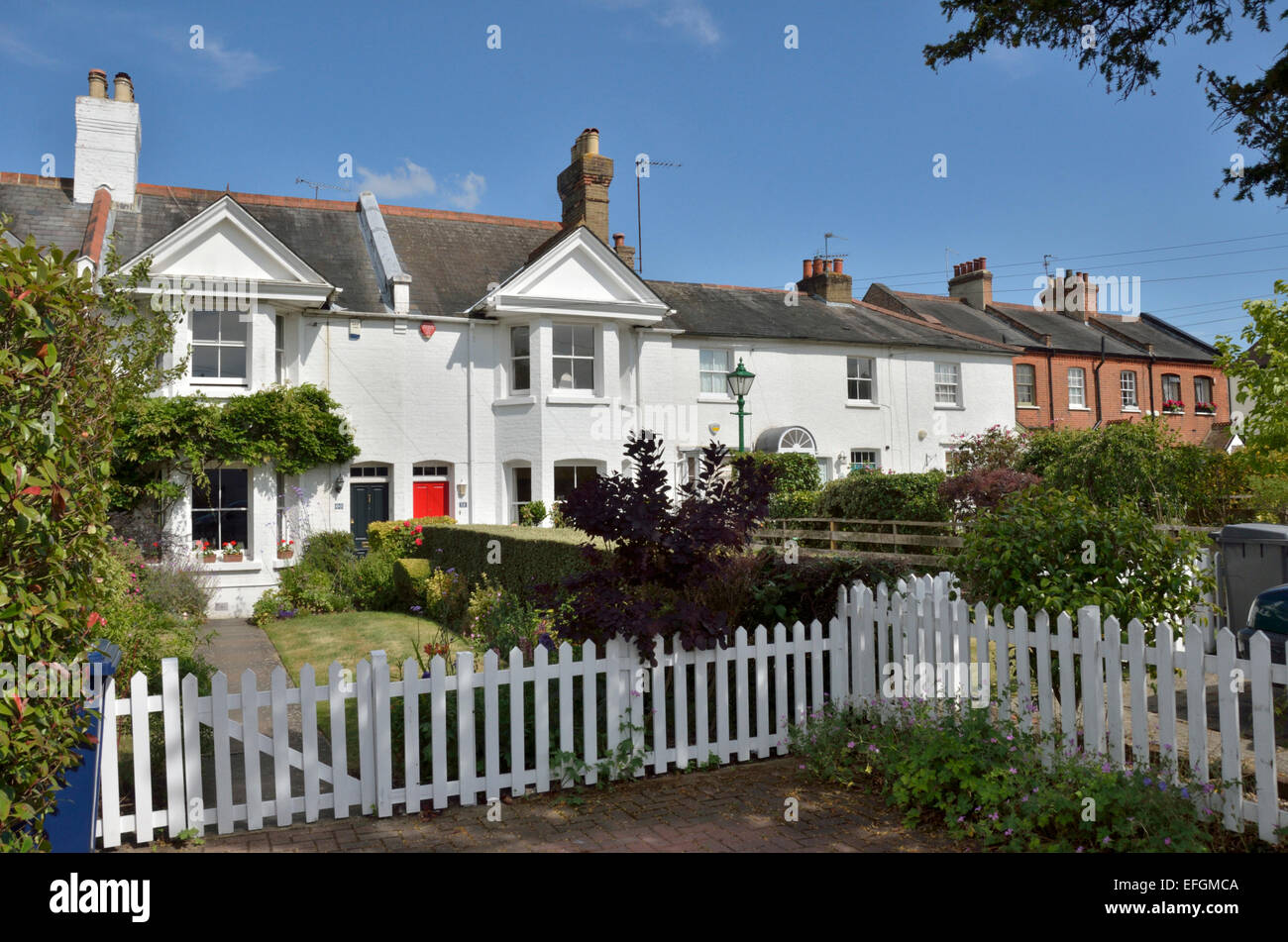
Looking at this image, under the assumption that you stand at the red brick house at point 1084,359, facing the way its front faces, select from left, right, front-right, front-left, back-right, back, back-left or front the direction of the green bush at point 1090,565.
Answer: front-right

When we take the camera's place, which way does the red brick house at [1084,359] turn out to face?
facing the viewer and to the right of the viewer

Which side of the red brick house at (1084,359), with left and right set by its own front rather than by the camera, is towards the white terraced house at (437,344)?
right

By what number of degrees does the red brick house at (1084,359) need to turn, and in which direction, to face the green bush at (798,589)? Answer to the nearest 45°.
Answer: approximately 45° to its right

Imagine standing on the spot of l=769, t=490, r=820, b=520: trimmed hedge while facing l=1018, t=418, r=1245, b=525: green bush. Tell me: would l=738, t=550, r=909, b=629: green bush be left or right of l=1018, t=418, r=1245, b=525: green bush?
right

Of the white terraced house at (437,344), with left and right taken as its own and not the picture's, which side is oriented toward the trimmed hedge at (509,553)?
front

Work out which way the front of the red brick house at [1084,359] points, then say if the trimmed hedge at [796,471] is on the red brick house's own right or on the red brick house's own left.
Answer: on the red brick house's own right

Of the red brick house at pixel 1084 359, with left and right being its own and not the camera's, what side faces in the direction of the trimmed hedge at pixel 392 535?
right

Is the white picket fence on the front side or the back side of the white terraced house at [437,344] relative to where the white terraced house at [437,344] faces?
on the front side

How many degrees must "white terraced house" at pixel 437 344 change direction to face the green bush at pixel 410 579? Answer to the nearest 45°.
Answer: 0° — it already faces it

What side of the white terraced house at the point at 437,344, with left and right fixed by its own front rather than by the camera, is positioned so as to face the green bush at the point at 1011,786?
front

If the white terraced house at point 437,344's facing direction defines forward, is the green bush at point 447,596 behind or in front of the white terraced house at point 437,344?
in front

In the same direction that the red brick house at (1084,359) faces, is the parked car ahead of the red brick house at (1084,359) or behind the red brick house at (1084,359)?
ahead

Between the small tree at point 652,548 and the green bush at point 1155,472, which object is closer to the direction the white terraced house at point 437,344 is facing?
the small tree

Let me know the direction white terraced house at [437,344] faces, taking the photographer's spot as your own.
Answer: facing the viewer
